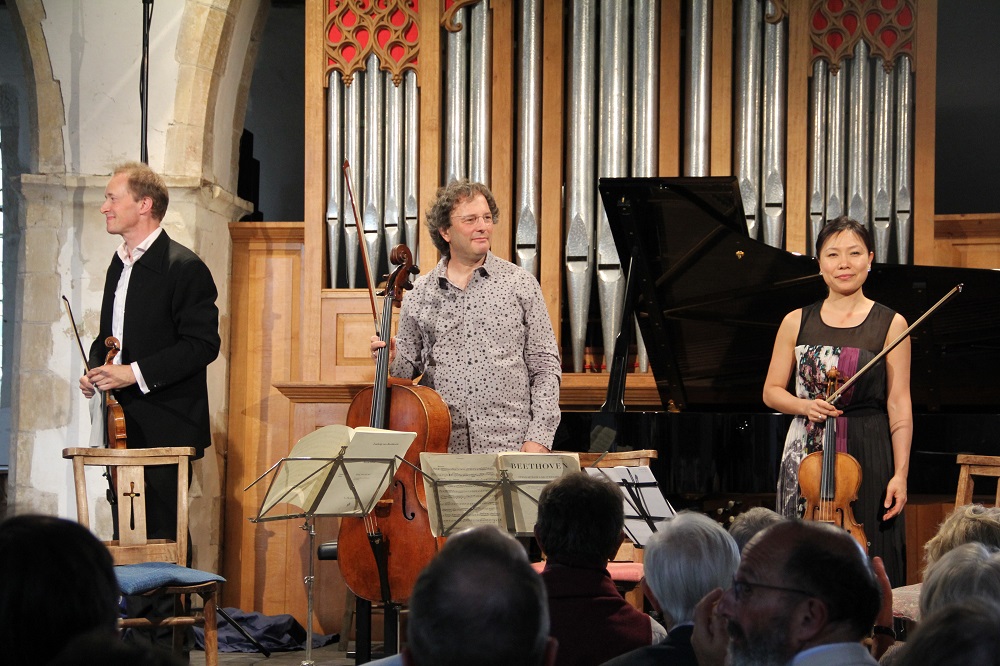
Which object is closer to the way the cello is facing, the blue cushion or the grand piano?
the blue cushion

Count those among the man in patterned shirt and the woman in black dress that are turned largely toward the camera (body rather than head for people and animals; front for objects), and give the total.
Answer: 2

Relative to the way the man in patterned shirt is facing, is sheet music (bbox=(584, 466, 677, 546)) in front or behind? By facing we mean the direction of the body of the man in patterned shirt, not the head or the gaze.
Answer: in front

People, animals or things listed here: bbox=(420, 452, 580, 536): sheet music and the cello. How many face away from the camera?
1

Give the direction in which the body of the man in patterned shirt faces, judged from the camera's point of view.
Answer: toward the camera

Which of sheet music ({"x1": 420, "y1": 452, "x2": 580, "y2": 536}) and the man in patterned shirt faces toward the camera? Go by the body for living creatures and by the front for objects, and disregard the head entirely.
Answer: the man in patterned shirt

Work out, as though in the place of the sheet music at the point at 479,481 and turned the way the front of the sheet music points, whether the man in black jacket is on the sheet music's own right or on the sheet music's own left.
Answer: on the sheet music's own left

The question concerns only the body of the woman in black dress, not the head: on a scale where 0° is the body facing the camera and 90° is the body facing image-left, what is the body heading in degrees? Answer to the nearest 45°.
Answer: approximately 0°

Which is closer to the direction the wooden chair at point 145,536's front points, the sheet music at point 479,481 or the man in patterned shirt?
the sheet music

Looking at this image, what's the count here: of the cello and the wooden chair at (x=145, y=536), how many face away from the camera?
0

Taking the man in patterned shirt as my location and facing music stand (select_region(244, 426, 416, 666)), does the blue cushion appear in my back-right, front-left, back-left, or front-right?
front-right

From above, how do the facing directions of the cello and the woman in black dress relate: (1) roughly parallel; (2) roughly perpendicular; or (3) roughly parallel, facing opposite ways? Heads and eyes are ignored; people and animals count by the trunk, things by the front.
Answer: roughly parallel

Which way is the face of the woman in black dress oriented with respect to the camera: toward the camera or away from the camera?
toward the camera

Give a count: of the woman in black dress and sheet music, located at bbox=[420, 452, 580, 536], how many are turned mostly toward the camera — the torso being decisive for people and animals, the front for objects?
1

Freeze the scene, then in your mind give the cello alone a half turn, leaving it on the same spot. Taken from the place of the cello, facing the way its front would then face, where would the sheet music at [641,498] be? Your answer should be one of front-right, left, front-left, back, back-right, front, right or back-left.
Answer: right

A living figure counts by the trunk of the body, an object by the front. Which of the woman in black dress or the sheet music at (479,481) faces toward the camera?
the woman in black dress
